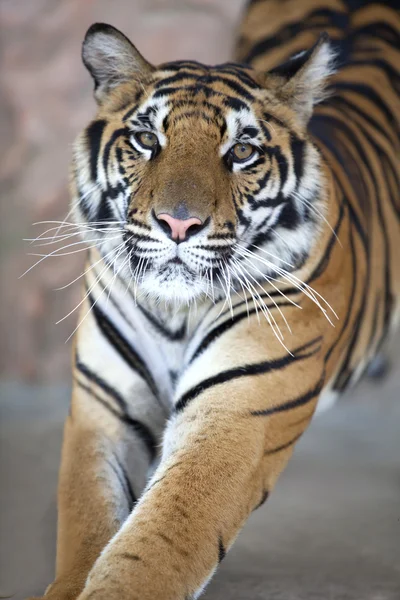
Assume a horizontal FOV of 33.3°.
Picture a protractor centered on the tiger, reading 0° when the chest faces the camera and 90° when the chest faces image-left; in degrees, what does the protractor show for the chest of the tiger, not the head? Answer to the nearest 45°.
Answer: approximately 45°
